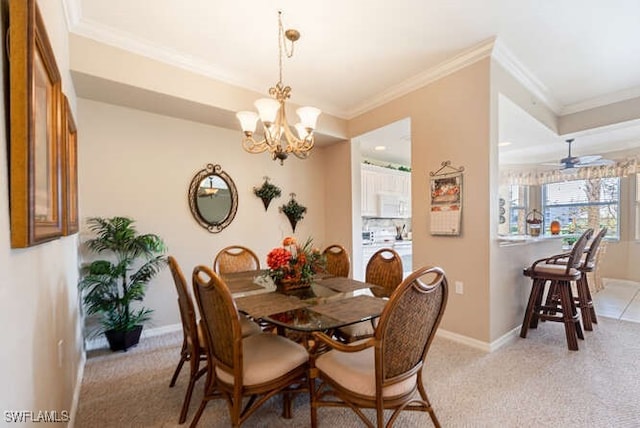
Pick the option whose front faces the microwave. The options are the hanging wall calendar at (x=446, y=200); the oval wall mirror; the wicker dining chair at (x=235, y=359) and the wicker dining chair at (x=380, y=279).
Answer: the wicker dining chair at (x=235, y=359)

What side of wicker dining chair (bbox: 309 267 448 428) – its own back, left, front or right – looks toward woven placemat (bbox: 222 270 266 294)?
front

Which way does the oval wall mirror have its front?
toward the camera

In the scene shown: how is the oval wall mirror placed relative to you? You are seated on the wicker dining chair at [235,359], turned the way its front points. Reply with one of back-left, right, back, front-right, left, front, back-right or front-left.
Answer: front-left

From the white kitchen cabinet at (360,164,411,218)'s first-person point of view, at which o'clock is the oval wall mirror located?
The oval wall mirror is roughly at 3 o'clock from the white kitchen cabinet.

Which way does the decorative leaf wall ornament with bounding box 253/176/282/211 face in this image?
toward the camera

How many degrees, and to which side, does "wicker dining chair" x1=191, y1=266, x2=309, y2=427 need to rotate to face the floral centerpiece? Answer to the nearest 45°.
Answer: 0° — it already faces it

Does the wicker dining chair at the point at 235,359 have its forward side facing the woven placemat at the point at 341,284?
yes

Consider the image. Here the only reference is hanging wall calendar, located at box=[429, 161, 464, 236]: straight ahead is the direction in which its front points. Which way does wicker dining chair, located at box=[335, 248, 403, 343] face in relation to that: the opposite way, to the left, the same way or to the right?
the same way

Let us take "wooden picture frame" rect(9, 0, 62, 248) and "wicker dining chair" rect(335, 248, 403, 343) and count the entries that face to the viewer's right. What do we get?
1

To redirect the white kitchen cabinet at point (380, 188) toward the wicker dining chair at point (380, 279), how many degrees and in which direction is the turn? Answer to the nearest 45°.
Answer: approximately 45° to its right

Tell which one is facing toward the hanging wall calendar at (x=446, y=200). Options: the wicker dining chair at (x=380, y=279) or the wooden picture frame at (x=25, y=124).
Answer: the wooden picture frame

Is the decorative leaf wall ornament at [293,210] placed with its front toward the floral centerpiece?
yes

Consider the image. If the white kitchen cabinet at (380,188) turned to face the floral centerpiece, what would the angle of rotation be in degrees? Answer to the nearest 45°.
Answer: approximately 45° to its right

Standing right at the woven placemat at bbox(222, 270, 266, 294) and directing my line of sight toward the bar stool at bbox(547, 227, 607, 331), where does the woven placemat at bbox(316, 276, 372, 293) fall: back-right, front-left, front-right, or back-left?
front-right

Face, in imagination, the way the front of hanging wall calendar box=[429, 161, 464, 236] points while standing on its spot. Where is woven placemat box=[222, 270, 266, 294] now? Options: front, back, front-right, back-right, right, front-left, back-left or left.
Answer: front

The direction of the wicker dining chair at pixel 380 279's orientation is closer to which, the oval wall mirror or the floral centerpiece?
the floral centerpiece

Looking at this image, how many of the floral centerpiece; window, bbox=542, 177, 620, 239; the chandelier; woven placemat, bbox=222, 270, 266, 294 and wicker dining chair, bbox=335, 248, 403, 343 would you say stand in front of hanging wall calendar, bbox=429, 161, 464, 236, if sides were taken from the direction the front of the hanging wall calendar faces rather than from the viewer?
4

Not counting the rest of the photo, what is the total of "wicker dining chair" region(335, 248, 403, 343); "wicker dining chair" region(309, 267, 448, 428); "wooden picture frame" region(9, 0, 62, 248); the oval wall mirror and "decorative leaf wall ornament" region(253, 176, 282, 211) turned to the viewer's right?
1

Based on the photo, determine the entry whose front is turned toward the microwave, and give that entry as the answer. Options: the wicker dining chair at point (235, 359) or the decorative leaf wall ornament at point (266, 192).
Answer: the wicker dining chair

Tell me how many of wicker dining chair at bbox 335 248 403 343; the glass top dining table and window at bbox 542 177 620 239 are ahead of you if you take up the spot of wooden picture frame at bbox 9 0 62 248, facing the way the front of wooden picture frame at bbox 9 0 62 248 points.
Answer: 3
